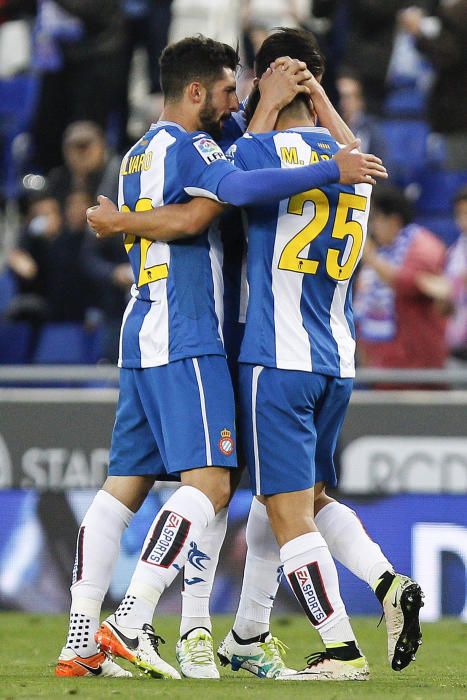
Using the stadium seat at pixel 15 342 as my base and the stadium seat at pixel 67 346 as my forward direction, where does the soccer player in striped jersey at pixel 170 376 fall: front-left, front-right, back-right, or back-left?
front-right

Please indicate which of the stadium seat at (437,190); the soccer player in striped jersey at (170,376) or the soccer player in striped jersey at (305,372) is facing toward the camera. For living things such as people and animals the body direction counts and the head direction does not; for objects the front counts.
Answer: the stadium seat

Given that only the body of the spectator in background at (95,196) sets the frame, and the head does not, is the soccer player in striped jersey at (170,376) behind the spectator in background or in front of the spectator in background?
in front

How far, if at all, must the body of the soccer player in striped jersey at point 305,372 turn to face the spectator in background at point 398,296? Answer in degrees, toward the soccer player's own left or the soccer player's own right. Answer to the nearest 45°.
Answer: approximately 45° to the soccer player's own right

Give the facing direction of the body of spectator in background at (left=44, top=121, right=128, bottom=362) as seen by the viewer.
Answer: toward the camera

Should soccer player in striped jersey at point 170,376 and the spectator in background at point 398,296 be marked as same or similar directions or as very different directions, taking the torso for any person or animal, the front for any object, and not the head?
very different directions

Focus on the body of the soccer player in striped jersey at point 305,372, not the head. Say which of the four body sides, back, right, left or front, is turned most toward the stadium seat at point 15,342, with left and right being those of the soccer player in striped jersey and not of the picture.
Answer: front

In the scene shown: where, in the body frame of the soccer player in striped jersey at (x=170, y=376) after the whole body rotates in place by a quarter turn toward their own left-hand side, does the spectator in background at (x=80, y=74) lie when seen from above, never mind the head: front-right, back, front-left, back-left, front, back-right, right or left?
front-right

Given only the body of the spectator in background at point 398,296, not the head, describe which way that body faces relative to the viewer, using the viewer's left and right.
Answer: facing the viewer and to the left of the viewer

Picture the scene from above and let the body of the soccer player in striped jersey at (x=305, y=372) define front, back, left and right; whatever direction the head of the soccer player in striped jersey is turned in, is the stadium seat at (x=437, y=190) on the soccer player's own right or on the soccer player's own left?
on the soccer player's own right

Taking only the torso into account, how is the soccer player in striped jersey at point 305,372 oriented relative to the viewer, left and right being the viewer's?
facing away from the viewer and to the left of the viewer
